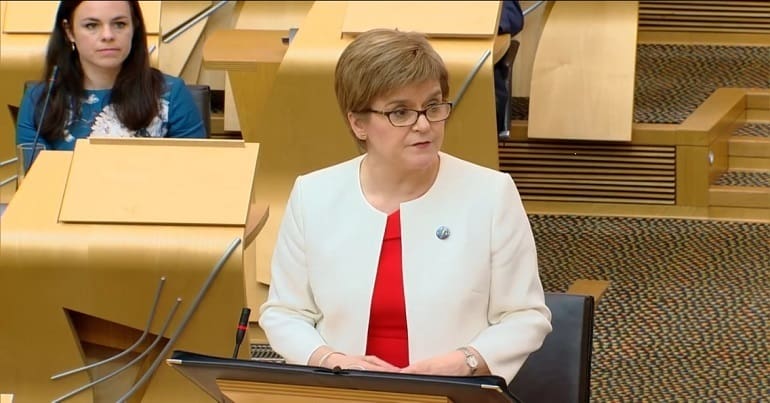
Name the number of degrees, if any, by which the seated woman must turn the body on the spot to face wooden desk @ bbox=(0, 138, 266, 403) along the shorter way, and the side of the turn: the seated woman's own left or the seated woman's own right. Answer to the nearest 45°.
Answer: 0° — they already face it

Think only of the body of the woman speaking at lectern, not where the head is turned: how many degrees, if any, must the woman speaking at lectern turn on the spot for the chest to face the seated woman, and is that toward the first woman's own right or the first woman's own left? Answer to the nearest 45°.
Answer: approximately 135° to the first woman's own right

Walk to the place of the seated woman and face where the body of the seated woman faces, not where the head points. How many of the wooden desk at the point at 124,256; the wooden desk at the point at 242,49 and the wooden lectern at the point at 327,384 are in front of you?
2

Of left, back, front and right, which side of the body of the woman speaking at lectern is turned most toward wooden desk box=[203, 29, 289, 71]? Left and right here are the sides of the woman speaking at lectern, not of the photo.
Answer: back

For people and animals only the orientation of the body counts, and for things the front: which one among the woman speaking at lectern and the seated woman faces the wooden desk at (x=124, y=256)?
the seated woman

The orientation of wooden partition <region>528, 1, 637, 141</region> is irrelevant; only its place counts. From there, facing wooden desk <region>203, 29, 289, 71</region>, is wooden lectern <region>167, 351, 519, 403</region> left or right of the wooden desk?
left

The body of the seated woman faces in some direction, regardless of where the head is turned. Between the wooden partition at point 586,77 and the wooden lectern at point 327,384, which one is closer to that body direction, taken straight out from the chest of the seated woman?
the wooden lectern

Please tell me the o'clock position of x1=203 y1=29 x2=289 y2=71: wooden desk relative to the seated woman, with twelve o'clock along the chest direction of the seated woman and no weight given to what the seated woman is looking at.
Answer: The wooden desk is roughly at 7 o'clock from the seated woman.

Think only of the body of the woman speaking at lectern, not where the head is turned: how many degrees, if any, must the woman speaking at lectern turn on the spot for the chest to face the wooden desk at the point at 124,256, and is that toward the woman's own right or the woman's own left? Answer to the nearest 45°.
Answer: approximately 135° to the woman's own right
